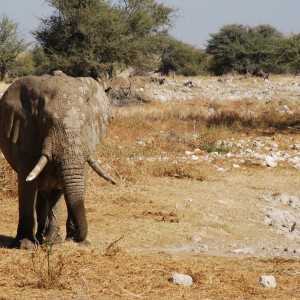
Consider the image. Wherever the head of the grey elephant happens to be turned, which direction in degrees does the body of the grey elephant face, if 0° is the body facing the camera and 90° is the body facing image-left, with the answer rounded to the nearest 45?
approximately 0°

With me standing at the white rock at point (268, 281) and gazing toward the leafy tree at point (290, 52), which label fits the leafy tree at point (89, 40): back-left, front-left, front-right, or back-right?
front-left

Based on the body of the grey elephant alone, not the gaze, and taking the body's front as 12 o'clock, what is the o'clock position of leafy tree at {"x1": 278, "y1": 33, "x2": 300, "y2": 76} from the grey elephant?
The leafy tree is roughly at 7 o'clock from the grey elephant.

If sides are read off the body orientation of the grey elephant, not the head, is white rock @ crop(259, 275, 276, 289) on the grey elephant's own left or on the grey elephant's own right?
on the grey elephant's own left

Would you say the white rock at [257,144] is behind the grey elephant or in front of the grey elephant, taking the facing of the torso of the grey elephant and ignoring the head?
behind

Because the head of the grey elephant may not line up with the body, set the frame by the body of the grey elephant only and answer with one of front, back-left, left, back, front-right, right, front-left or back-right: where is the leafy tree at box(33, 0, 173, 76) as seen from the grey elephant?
back

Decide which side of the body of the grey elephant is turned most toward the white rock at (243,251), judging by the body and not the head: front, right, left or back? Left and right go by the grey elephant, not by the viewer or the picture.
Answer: left

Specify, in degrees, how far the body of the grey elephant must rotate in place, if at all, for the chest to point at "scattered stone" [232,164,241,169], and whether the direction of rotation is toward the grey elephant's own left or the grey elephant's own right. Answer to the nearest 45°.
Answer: approximately 135° to the grey elephant's own left

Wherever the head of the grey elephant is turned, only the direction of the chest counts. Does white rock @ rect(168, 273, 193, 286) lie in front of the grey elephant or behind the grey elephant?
in front

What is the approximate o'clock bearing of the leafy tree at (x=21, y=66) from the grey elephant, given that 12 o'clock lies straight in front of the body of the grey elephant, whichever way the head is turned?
The leafy tree is roughly at 6 o'clock from the grey elephant.

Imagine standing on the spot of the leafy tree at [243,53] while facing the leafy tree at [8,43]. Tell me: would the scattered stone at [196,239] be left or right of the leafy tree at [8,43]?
left

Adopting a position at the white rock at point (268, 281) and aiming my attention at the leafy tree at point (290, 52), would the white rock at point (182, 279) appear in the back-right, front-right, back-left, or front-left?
back-left

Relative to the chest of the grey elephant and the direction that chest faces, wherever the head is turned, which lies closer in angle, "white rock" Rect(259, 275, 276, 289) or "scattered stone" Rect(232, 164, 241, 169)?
the white rock

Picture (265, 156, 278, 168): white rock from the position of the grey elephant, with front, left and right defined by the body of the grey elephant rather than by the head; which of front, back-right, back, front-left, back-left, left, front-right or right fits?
back-left

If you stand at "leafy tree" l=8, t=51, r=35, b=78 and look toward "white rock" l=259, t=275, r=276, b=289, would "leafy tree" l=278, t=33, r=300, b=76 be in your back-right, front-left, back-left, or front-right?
front-left

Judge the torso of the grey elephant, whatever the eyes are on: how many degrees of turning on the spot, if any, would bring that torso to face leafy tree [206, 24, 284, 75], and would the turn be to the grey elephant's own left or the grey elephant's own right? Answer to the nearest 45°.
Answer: approximately 180°

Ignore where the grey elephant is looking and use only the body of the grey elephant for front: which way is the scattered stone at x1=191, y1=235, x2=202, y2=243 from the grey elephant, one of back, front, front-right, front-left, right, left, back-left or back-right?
back-left

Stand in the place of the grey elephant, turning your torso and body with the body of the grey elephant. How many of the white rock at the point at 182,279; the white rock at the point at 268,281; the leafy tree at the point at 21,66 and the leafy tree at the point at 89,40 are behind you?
2

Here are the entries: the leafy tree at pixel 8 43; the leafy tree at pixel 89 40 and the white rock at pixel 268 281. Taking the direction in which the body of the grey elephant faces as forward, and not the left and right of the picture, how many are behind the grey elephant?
2
